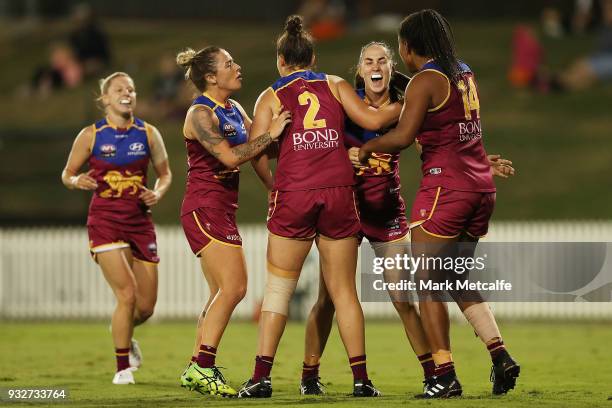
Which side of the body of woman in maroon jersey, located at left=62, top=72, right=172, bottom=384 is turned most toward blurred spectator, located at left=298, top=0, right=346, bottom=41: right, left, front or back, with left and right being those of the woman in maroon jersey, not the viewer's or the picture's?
back

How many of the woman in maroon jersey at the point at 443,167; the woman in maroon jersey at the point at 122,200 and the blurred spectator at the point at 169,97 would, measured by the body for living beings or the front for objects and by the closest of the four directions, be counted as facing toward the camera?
2

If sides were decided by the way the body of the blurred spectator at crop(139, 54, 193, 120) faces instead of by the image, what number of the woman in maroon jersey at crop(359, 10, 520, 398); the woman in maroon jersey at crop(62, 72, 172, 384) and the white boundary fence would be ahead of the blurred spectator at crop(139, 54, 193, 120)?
3

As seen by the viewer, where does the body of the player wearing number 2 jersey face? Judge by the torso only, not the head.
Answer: away from the camera

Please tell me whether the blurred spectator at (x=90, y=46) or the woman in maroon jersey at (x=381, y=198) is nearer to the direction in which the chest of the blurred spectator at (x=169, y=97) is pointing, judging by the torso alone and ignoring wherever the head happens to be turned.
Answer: the woman in maroon jersey

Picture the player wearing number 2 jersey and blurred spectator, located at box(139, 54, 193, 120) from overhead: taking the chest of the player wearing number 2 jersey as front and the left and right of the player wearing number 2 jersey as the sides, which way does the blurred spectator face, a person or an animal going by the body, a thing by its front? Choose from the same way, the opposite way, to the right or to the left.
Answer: the opposite way

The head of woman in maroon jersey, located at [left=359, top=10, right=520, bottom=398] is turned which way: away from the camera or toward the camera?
away from the camera

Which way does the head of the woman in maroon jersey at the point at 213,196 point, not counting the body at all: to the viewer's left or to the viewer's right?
to the viewer's right

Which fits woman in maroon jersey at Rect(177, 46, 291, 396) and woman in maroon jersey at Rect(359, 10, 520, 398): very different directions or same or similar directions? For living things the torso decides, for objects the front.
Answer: very different directions

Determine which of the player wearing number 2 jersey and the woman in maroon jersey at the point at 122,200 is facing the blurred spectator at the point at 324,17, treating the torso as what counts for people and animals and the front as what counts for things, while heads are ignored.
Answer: the player wearing number 2 jersey

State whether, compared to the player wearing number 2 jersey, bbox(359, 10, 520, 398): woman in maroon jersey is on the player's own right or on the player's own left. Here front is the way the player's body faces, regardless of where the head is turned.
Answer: on the player's own right
